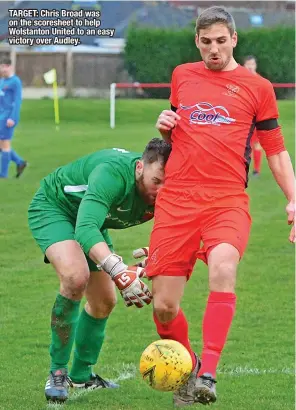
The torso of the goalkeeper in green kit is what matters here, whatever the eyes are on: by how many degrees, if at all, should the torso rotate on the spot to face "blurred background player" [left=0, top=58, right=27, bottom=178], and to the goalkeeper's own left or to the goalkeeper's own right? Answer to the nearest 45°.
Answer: approximately 135° to the goalkeeper's own left

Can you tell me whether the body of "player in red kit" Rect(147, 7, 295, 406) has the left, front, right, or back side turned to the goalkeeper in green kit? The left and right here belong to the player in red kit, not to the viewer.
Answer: right

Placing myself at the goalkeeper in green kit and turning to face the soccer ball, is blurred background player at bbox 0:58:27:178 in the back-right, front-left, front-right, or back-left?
back-left

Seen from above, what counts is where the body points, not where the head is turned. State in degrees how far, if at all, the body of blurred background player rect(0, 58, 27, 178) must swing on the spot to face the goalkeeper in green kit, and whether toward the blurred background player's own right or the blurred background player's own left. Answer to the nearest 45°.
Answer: approximately 45° to the blurred background player's own left

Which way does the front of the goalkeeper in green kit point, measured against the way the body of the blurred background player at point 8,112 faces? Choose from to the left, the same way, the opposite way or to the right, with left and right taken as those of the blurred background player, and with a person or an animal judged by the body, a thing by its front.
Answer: to the left

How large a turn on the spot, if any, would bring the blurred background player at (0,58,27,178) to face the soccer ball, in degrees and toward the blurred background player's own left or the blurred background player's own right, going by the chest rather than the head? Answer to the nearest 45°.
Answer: approximately 45° to the blurred background player's own left
